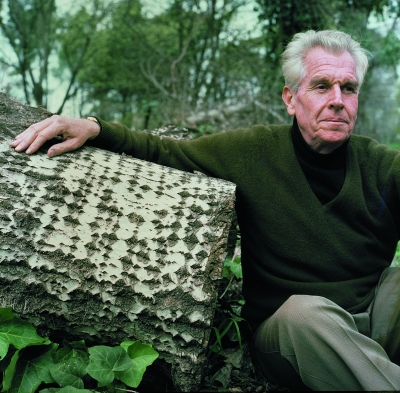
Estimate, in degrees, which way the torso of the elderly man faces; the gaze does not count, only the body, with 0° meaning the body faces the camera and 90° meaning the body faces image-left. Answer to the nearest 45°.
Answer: approximately 315°

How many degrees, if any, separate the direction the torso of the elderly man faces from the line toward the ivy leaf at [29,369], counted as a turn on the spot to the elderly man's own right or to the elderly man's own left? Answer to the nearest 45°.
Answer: approximately 90° to the elderly man's own right

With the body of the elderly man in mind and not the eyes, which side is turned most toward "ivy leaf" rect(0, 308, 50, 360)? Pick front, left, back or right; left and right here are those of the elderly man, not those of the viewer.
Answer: right

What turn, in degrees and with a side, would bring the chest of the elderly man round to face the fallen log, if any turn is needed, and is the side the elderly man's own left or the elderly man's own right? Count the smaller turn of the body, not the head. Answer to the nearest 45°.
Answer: approximately 90° to the elderly man's own right

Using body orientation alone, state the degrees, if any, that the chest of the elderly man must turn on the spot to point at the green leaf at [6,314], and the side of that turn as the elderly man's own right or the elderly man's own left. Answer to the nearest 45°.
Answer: approximately 90° to the elderly man's own right

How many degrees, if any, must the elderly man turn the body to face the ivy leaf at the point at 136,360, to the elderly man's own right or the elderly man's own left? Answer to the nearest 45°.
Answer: approximately 90° to the elderly man's own right

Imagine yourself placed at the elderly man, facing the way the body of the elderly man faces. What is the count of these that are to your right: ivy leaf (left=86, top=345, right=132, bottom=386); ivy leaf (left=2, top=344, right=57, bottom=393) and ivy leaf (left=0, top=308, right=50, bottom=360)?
3

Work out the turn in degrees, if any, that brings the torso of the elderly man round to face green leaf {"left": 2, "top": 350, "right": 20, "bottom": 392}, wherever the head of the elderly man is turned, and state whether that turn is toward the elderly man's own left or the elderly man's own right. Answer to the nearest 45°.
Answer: approximately 90° to the elderly man's own right

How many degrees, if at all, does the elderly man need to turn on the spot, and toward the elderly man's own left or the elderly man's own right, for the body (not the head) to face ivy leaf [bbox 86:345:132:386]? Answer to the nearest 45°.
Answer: approximately 90° to the elderly man's own right
